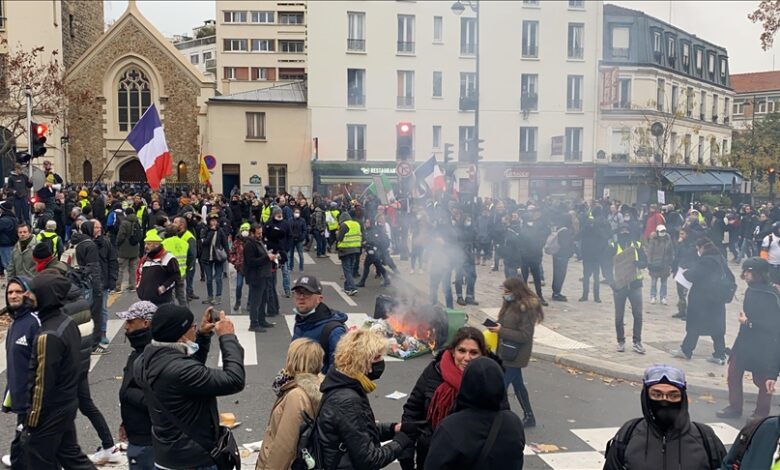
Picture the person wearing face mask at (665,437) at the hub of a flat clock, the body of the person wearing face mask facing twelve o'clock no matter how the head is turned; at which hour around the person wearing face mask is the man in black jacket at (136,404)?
The man in black jacket is roughly at 3 o'clock from the person wearing face mask.

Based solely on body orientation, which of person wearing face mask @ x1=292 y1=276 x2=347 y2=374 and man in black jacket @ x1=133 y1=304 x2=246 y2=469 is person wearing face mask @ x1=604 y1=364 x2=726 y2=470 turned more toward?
the man in black jacket

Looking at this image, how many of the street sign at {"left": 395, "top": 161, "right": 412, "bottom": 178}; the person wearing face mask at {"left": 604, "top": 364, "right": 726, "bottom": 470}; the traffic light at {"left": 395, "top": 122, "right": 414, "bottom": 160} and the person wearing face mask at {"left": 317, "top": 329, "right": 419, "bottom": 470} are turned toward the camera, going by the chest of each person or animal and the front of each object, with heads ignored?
3

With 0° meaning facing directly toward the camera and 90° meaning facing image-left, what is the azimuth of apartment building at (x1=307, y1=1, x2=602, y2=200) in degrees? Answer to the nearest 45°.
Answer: approximately 0°

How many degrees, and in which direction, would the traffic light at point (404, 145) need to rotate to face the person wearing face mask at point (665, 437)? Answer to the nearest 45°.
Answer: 0° — it already faces them

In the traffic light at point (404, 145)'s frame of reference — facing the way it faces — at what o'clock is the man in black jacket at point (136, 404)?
The man in black jacket is roughly at 12 o'clock from the traffic light.
